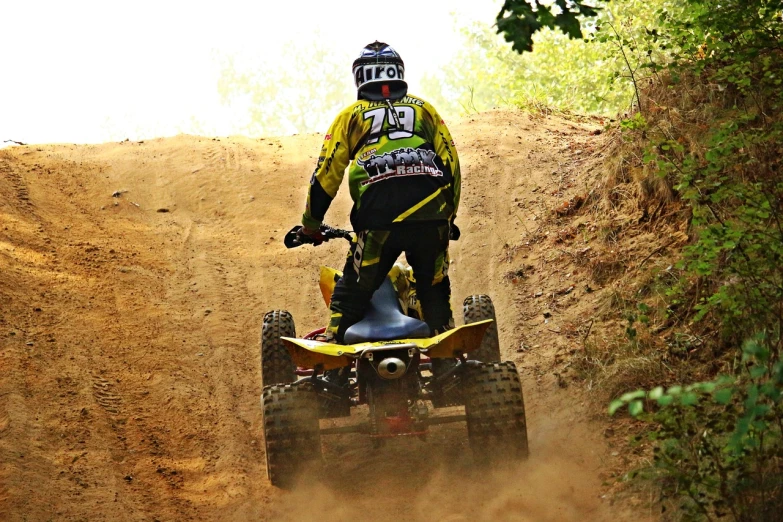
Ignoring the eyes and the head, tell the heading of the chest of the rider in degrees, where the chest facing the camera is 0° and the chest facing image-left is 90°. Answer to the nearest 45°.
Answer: approximately 180°

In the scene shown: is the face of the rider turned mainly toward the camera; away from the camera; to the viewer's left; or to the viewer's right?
away from the camera

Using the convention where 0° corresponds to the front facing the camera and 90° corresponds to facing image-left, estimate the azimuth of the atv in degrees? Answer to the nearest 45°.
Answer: approximately 180°

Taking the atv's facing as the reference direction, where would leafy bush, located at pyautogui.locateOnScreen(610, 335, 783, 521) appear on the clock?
The leafy bush is roughly at 4 o'clock from the atv.
